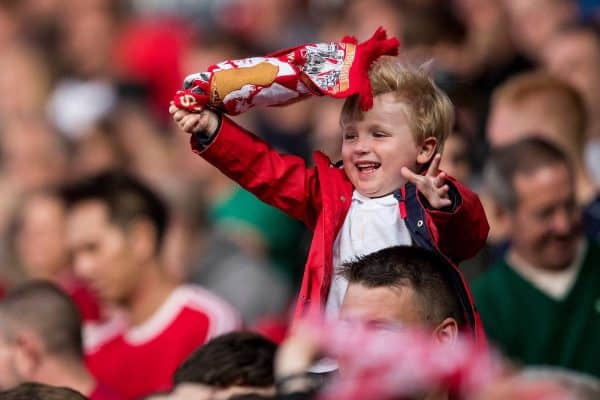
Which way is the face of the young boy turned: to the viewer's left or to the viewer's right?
to the viewer's left

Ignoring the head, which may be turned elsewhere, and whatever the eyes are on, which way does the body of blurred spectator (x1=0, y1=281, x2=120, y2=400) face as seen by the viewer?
to the viewer's left

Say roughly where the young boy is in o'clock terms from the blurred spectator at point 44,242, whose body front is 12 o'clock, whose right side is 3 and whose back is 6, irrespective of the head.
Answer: The young boy is roughly at 10 o'clock from the blurred spectator.

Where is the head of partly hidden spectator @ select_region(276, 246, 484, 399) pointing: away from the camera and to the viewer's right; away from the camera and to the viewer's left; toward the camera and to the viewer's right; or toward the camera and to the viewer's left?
toward the camera and to the viewer's left

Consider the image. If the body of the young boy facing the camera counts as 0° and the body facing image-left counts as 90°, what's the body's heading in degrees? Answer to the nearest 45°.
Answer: approximately 45°

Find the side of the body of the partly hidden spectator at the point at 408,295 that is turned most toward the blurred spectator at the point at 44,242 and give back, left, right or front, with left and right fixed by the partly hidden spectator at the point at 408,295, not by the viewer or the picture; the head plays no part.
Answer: right

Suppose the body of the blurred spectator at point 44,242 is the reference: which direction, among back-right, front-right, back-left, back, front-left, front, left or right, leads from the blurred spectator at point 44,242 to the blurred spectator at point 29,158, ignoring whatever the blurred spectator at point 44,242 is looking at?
back-right

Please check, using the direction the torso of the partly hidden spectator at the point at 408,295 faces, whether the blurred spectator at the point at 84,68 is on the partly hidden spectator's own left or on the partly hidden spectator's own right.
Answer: on the partly hidden spectator's own right

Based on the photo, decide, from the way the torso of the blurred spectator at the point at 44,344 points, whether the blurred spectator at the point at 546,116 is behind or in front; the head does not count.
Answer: behind

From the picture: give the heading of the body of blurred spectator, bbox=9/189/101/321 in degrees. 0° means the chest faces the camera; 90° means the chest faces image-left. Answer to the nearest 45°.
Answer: approximately 45°
